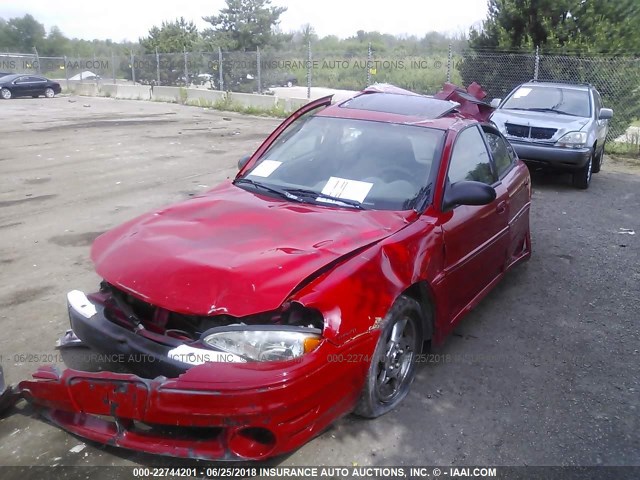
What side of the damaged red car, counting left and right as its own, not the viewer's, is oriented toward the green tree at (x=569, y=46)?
back

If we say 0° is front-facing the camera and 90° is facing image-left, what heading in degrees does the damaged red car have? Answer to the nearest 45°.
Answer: approximately 45°

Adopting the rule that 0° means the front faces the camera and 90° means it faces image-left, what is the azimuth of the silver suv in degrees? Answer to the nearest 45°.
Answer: approximately 45°

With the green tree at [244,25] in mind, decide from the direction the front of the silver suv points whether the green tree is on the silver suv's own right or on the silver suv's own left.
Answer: on the silver suv's own right

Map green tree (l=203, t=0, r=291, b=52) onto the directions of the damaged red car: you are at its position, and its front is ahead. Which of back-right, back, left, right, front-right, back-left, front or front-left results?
back-right

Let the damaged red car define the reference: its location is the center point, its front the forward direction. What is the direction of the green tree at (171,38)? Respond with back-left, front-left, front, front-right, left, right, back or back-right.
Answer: back-right

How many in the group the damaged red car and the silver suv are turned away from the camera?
0

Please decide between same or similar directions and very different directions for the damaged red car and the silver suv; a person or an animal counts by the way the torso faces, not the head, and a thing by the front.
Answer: same or similar directions

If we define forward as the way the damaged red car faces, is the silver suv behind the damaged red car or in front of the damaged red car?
behind

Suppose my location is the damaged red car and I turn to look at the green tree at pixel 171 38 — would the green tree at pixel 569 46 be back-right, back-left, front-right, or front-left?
front-right

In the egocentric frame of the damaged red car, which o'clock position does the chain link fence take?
The chain link fence is roughly at 5 o'clock from the damaged red car.
